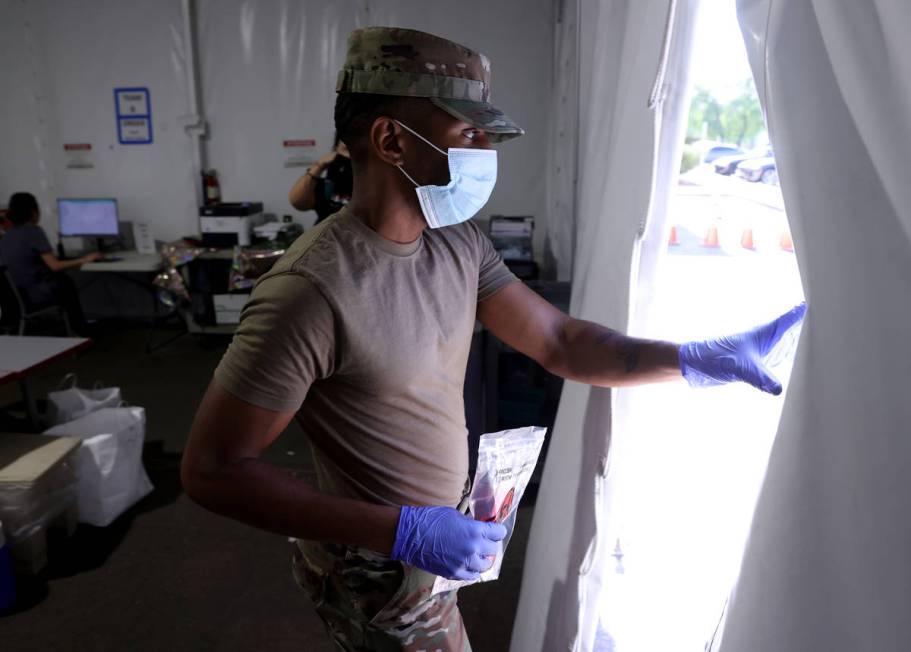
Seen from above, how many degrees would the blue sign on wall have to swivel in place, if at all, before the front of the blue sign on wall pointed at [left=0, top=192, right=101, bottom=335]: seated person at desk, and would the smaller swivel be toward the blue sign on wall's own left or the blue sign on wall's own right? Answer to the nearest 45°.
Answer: approximately 45° to the blue sign on wall's own right

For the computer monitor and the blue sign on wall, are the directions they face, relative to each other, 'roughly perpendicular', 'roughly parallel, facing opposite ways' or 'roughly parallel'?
roughly parallel

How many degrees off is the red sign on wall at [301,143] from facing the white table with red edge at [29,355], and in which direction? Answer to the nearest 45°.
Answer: approximately 45° to its right

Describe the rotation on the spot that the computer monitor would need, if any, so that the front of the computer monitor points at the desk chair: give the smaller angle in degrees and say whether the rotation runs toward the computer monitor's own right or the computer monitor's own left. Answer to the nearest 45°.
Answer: approximately 45° to the computer monitor's own right

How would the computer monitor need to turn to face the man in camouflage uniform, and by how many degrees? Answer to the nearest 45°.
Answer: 0° — it already faces them

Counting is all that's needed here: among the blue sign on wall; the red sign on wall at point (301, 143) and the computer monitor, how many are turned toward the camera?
3

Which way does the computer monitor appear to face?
toward the camera

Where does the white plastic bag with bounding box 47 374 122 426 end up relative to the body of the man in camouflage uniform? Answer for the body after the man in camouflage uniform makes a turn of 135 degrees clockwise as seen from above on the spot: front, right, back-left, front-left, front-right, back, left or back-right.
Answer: front-right

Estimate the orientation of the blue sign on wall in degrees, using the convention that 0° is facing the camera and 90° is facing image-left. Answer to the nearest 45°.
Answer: approximately 0°

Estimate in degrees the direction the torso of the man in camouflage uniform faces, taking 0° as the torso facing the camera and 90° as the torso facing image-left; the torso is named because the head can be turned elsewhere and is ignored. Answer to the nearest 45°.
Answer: approximately 315°

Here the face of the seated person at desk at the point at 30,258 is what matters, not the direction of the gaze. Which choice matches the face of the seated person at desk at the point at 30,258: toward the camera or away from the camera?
away from the camera

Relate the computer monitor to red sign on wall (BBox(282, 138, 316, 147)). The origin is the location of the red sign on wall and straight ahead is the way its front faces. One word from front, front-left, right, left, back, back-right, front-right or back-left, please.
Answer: right

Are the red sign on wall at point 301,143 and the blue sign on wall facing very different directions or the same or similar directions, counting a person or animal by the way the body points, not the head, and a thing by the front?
same or similar directions

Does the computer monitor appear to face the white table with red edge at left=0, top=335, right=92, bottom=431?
yes
